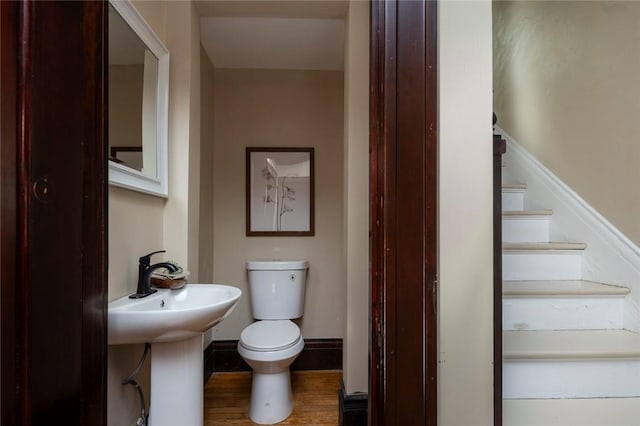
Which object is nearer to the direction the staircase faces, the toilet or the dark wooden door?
the dark wooden door

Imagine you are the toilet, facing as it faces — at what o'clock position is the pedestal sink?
The pedestal sink is roughly at 1 o'clock from the toilet.

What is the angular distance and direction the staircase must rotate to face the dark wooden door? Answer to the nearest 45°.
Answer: approximately 45° to its right

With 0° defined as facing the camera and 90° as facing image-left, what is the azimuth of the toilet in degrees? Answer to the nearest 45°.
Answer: approximately 0°

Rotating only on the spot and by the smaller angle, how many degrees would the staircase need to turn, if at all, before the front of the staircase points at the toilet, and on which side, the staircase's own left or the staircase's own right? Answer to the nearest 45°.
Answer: approximately 90° to the staircase's own right

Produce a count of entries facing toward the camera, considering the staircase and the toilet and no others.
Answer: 2
